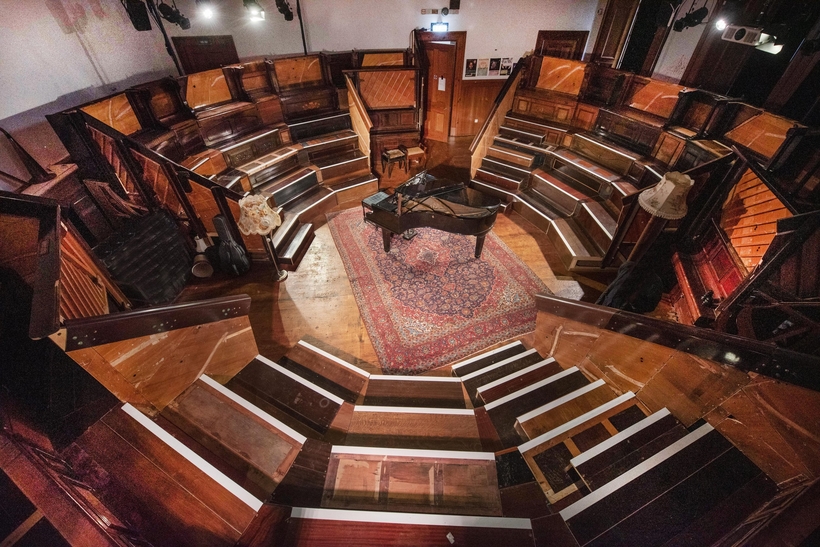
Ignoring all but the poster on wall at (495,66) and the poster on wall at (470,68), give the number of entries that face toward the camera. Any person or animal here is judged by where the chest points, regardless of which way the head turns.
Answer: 2

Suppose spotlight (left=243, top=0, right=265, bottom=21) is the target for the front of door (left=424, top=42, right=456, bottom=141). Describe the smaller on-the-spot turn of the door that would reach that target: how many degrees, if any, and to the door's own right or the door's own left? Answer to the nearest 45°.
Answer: approximately 45° to the door's own right

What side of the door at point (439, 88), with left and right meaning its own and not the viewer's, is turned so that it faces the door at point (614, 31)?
left

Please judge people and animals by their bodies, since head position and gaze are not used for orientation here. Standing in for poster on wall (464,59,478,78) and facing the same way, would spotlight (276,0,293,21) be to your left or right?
on your right

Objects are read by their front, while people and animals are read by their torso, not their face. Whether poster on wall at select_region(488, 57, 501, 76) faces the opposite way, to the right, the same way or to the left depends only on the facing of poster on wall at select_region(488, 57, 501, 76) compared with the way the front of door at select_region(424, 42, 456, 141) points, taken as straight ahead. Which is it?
the same way

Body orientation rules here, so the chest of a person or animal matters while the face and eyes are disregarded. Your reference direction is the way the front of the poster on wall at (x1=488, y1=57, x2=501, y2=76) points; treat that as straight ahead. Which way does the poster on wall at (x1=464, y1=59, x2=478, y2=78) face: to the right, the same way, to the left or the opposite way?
the same way

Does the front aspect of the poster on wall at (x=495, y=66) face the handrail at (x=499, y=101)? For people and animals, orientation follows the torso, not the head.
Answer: yes

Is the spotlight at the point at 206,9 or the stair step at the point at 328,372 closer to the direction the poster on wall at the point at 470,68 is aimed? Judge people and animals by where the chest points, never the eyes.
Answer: the stair step

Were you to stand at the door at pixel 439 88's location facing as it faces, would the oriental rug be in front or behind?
in front

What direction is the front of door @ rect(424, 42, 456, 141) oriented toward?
toward the camera

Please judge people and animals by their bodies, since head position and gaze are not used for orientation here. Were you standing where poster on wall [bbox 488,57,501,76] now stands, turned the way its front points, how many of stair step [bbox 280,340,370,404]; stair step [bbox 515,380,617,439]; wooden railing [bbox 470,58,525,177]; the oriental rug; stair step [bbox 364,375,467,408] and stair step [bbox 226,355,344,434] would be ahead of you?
6

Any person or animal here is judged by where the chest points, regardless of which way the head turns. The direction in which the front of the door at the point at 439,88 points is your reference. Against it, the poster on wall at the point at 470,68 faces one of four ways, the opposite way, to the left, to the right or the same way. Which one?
the same way

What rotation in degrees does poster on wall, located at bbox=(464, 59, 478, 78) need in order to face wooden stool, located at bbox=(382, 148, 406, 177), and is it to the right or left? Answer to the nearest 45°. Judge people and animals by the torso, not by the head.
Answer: approximately 45° to its right

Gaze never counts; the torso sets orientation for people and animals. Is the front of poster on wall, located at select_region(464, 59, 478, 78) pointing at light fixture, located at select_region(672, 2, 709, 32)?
no

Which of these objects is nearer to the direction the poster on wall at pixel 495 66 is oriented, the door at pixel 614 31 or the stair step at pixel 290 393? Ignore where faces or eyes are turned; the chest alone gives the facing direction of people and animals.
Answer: the stair step

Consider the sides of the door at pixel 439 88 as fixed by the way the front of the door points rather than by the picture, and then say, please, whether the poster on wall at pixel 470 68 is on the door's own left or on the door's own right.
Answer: on the door's own left

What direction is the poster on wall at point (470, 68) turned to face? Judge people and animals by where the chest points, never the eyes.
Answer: toward the camera

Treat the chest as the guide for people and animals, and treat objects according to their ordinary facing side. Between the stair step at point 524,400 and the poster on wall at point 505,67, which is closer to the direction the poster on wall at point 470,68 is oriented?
the stair step

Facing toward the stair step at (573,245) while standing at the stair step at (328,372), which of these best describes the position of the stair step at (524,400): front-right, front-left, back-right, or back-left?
front-right
